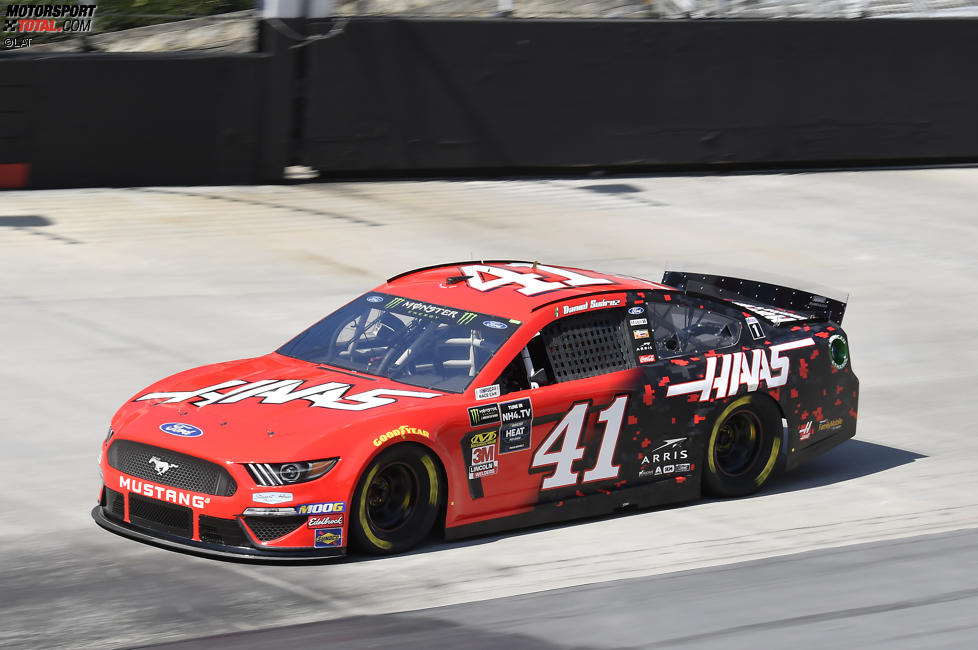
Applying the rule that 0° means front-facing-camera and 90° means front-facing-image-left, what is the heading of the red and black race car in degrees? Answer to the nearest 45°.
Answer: approximately 45°
